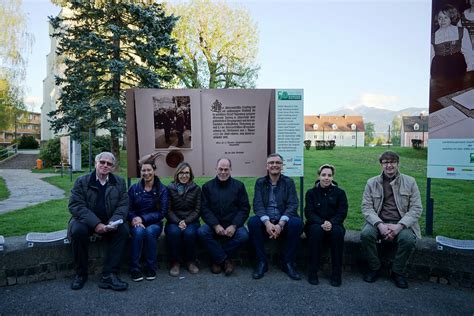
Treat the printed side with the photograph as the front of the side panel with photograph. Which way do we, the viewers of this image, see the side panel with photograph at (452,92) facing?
facing the viewer

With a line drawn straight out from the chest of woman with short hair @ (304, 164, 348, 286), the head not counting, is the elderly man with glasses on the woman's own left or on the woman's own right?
on the woman's own right

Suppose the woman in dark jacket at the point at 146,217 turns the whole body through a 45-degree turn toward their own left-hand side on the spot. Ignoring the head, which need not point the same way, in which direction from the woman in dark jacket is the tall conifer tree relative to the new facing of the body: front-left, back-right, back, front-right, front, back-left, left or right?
back-left

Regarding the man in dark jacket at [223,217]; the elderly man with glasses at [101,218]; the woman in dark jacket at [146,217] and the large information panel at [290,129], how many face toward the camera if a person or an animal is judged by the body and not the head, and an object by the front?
4

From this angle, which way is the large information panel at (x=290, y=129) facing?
toward the camera

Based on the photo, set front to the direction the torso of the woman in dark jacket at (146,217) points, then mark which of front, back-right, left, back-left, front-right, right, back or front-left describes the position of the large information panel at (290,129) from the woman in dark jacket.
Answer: left

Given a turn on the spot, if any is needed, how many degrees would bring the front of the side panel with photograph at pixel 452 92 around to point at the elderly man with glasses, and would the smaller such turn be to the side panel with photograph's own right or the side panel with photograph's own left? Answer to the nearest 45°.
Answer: approximately 45° to the side panel with photograph's own right

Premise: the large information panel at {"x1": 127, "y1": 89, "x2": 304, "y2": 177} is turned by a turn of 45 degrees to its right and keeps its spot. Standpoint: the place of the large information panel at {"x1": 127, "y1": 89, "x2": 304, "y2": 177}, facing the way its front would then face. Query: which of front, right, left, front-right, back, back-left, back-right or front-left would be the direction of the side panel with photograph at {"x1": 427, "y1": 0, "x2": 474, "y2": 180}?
back-left

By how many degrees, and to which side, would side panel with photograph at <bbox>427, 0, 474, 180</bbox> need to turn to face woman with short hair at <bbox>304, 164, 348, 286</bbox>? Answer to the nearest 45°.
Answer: approximately 45° to its right

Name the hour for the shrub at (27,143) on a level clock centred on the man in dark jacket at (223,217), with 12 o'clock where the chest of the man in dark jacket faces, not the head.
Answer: The shrub is roughly at 5 o'clock from the man in dark jacket.
